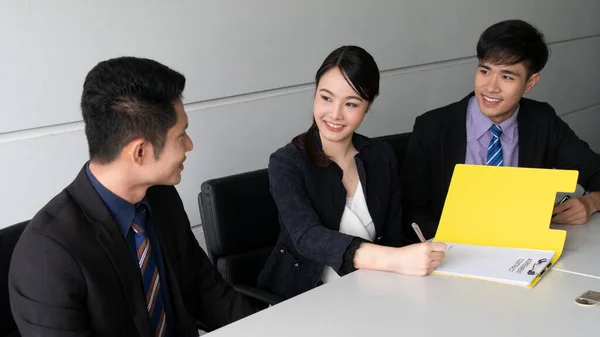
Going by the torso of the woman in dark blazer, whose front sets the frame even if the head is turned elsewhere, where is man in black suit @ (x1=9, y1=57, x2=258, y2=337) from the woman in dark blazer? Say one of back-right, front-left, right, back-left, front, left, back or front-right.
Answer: right

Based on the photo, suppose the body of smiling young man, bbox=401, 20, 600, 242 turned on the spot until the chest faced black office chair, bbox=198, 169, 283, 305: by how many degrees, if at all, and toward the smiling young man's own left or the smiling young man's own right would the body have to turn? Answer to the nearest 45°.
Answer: approximately 45° to the smiling young man's own right

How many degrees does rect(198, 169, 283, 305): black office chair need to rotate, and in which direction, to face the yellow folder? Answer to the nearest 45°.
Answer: approximately 45° to its left

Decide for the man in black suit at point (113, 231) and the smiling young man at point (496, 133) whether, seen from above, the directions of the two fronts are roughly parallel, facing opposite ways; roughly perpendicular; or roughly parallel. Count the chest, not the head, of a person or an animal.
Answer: roughly perpendicular

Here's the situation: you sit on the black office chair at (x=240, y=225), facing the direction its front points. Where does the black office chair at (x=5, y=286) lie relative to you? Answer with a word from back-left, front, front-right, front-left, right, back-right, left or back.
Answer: right

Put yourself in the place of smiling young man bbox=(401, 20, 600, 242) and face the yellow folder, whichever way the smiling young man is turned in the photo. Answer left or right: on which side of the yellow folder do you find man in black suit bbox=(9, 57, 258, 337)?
right

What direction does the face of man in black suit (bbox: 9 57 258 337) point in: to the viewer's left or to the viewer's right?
to the viewer's right

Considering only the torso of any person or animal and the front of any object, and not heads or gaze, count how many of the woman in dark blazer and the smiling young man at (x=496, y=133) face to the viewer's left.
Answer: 0

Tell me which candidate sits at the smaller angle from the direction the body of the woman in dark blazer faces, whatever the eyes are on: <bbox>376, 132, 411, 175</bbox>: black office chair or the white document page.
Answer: the white document page
